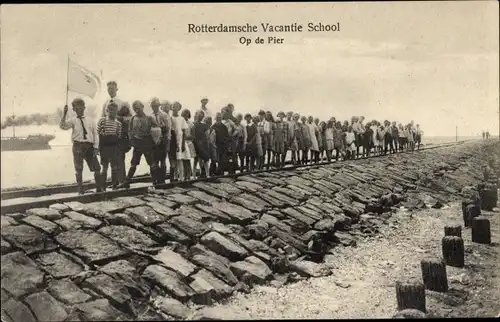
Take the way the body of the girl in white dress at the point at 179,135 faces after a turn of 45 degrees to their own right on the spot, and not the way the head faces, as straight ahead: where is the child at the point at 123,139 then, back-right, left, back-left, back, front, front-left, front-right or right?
front

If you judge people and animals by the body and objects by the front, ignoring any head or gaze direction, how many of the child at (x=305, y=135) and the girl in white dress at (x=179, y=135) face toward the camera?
2

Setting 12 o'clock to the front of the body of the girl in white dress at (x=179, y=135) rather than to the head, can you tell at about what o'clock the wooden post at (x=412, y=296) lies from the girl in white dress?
The wooden post is roughly at 11 o'clock from the girl in white dress.

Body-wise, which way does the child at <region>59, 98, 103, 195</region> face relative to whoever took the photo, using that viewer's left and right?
facing the viewer

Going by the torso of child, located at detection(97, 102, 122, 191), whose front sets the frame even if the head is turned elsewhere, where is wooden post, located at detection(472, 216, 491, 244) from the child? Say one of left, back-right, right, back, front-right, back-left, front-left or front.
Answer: left

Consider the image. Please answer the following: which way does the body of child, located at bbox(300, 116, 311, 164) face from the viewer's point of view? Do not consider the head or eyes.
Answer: toward the camera

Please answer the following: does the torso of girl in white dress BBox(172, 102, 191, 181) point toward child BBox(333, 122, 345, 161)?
no

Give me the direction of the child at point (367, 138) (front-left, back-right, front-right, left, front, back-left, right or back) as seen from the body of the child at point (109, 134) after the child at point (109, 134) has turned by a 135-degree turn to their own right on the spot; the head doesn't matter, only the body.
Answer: right

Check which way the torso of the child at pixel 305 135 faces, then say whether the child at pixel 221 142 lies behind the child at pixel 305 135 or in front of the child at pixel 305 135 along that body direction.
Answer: in front

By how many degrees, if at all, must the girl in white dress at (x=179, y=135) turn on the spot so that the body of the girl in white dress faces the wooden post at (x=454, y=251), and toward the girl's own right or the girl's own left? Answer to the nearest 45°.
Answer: approximately 45° to the girl's own left

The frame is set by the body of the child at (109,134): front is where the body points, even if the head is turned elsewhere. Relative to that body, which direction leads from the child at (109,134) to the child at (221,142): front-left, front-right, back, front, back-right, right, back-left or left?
back-left

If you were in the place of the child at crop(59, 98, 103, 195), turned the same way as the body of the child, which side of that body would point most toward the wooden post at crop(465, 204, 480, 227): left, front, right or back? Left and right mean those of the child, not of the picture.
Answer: left

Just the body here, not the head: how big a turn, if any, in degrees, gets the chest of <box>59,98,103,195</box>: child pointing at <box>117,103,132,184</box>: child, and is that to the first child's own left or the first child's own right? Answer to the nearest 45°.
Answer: approximately 135° to the first child's own left

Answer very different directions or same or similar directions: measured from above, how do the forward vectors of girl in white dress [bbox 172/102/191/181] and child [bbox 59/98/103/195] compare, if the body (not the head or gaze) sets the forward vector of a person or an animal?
same or similar directions

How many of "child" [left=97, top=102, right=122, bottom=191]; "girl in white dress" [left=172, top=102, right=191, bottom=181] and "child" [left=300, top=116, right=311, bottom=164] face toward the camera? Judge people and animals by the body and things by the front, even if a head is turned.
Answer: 3

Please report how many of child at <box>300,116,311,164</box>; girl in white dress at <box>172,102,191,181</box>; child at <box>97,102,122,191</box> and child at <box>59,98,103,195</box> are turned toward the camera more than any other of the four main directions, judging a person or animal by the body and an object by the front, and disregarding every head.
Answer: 4
